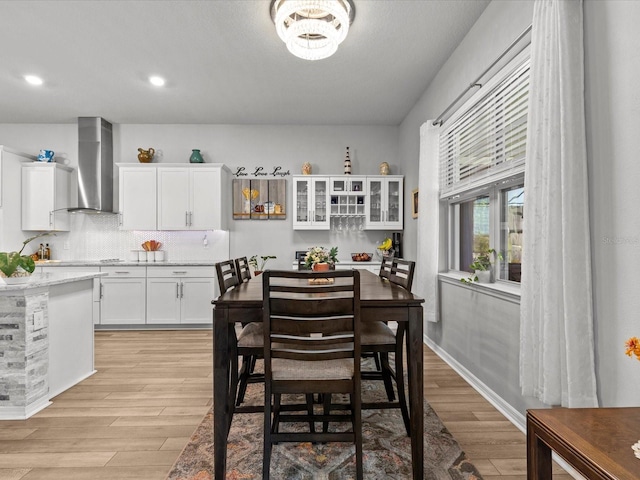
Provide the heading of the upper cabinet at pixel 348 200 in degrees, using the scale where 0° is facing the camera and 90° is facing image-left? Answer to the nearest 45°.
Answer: approximately 0°

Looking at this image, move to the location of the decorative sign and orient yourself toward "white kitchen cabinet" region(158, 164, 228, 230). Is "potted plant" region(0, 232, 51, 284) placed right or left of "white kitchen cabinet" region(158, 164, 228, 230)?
left

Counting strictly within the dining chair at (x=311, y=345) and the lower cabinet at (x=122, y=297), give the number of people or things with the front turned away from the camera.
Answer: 1

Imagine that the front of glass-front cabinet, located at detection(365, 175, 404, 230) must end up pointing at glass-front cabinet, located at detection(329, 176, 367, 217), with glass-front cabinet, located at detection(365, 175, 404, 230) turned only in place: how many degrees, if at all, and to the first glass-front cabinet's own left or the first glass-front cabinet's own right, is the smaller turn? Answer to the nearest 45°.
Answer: approximately 90° to the first glass-front cabinet's own right

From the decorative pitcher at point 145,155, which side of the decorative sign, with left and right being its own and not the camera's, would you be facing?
right

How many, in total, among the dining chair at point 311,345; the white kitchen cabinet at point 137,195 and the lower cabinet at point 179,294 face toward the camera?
2

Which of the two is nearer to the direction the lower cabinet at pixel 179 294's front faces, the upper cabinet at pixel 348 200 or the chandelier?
the chandelier

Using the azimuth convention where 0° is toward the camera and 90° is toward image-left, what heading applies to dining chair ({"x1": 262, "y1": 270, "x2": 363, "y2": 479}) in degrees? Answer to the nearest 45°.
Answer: approximately 180°

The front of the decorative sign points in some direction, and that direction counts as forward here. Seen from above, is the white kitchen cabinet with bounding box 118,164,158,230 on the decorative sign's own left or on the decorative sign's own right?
on the decorative sign's own right

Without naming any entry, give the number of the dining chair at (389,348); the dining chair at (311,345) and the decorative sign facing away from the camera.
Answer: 1

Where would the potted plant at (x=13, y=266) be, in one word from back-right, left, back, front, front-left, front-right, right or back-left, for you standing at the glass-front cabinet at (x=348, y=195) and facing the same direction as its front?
front-right

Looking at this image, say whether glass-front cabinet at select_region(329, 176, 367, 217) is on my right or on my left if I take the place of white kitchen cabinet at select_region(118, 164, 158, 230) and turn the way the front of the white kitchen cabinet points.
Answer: on my left

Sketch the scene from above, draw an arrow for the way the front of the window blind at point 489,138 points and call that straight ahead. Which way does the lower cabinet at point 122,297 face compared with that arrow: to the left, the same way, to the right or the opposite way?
to the left

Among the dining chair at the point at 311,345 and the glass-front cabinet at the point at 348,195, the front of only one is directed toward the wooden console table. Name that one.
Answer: the glass-front cabinet

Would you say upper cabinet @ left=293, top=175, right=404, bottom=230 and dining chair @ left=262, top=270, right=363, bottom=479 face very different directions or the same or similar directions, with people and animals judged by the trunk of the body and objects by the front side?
very different directions
